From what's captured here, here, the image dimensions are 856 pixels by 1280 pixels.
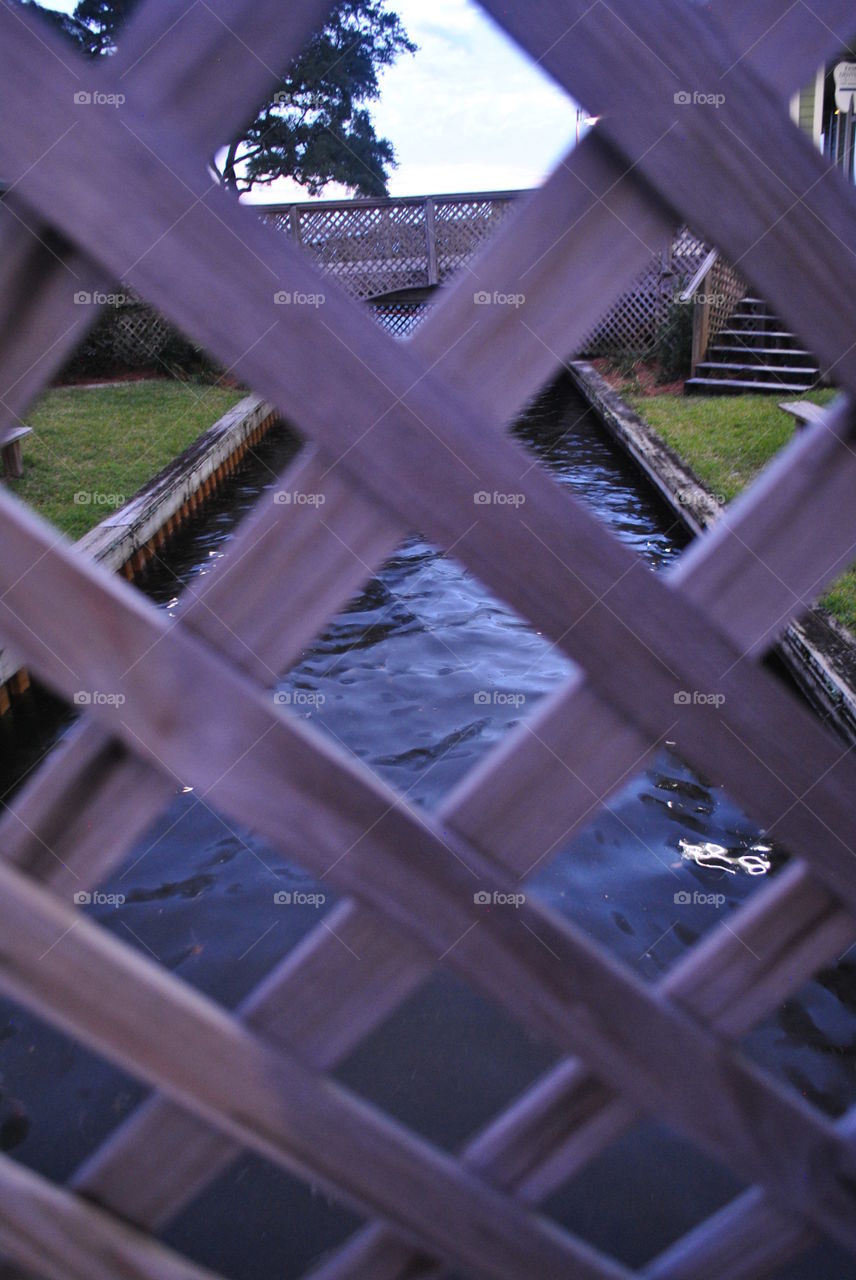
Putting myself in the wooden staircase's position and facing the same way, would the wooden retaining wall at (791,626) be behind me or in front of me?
in front

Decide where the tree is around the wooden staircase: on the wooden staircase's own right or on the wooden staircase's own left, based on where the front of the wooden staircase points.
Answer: on the wooden staircase's own right

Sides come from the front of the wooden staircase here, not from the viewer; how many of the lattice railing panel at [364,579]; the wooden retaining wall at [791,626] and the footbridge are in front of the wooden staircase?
2

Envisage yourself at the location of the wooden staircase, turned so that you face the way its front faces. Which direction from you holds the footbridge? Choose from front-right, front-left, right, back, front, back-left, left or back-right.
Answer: back-right

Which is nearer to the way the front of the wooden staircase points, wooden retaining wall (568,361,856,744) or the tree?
the wooden retaining wall

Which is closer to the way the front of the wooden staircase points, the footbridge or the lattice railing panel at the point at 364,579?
the lattice railing panel

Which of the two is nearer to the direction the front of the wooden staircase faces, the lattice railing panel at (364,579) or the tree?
the lattice railing panel

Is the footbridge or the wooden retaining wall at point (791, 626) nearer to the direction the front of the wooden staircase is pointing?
the wooden retaining wall

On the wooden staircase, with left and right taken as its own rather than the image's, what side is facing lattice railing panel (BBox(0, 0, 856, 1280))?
front

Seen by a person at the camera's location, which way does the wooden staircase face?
facing the viewer
